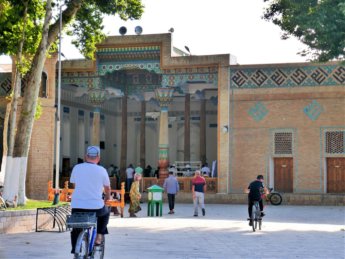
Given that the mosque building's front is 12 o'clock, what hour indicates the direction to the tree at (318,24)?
The tree is roughly at 12 o'clock from the mosque building.

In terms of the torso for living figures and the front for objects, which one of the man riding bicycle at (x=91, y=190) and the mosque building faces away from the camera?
the man riding bicycle

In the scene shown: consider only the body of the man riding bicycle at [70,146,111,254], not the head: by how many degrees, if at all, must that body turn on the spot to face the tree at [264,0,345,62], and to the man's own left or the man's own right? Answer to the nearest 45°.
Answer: approximately 45° to the man's own right

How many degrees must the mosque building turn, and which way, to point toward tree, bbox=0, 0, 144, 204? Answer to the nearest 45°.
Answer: approximately 45° to its right

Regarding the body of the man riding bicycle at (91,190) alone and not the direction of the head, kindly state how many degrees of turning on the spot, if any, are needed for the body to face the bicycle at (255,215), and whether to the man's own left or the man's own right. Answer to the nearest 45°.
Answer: approximately 45° to the man's own right

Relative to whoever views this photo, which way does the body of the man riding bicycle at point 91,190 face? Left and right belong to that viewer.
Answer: facing away from the viewer

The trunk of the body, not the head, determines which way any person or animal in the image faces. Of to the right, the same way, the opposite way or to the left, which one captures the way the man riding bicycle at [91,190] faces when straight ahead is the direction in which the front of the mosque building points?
the opposite way

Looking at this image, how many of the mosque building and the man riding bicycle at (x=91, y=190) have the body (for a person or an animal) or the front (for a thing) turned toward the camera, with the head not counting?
1

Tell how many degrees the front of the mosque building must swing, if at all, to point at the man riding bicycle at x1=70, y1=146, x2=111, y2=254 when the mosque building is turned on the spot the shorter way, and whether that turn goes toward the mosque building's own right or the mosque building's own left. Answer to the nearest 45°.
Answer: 0° — it already faces them
